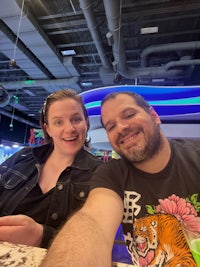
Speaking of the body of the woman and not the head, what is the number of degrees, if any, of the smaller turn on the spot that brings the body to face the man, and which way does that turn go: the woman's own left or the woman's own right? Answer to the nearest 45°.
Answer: approximately 45° to the woman's own left

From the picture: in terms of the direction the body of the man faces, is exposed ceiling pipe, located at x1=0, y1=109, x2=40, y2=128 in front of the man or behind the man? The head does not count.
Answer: behind

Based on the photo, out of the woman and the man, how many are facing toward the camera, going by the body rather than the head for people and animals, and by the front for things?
2

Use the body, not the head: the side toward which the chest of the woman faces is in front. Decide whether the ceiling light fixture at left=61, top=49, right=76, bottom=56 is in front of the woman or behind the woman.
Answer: behind

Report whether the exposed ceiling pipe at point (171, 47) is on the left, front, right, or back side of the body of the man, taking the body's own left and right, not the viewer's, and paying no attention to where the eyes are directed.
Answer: back

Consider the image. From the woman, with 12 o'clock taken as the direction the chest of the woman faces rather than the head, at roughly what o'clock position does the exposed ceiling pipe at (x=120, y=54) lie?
The exposed ceiling pipe is roughly at 7 o'clock from the woman.

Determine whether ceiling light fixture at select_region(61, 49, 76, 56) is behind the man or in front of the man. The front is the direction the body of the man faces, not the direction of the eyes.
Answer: behind
